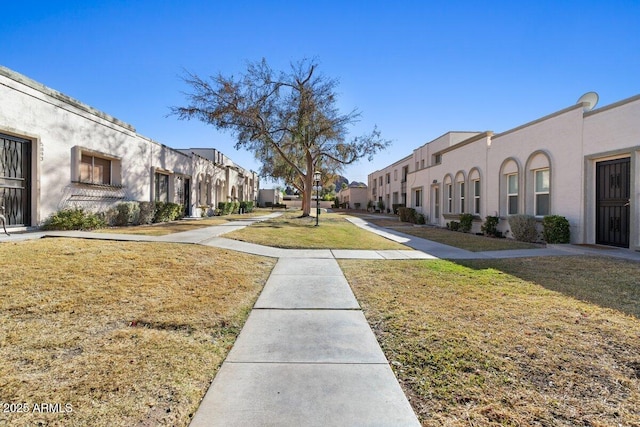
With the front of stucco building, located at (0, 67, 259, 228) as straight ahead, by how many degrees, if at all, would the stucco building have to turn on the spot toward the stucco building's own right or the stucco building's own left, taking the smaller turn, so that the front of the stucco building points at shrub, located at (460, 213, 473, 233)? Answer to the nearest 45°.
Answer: approximately 45° to the stucco building's own left

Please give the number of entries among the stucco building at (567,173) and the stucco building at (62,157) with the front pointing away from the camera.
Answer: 0

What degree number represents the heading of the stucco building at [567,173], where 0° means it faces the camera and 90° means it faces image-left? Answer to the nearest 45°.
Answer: approximately 45°

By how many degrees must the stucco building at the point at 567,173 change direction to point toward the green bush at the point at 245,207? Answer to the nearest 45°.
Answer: approximately 90° to its right

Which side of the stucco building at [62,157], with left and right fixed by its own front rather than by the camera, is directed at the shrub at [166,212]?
left

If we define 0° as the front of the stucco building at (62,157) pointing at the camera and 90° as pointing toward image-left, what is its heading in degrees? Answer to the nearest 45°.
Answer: approximately 315°

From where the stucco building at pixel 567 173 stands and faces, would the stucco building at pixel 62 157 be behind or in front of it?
in front
